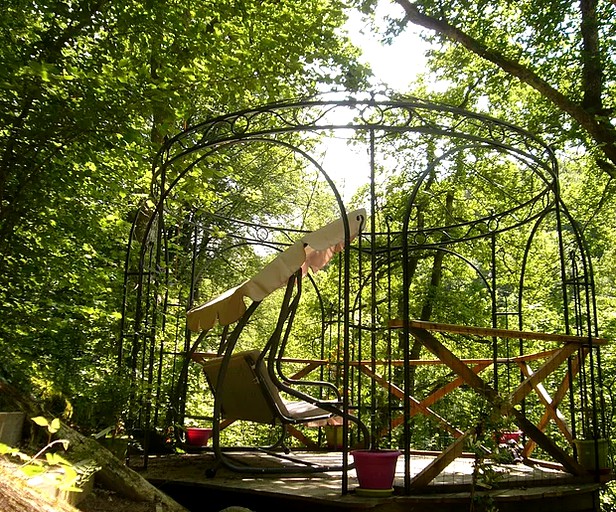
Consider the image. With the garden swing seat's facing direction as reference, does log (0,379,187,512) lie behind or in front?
behind

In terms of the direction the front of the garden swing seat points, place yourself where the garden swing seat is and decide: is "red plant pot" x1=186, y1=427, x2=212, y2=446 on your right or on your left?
on your left

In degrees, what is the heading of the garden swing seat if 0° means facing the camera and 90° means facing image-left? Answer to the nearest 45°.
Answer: approximately 225°

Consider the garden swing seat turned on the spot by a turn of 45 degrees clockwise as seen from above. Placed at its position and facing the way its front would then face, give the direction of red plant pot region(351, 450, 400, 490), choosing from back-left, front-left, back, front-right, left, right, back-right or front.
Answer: front-right
